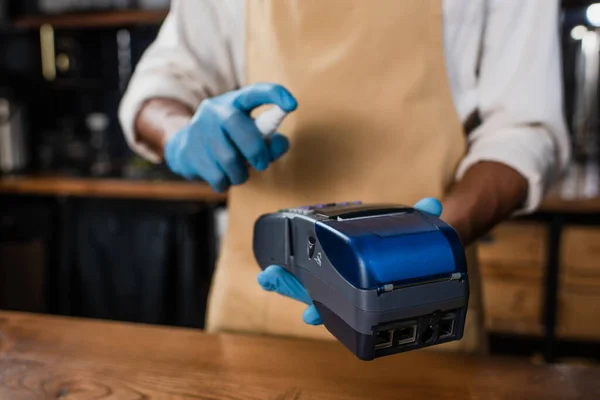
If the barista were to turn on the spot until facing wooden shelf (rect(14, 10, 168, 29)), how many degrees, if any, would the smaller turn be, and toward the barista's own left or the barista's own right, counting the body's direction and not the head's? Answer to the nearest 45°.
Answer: approximately 135° to the barista's own right

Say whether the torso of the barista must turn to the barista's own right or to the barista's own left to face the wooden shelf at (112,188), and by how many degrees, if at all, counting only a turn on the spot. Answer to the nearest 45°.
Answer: approximately 135° to the barista's own right

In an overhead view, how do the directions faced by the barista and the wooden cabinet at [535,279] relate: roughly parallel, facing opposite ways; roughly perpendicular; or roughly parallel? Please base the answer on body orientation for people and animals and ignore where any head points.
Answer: roughly parallel

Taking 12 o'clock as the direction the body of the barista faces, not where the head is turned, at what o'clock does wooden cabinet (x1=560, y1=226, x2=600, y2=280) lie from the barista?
The wooden cabinet is roughly at 7 o'clock from the barista.

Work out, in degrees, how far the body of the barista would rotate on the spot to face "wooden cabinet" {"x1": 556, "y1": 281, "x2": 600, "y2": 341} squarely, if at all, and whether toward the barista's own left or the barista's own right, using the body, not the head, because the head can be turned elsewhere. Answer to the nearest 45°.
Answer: approximately 135° to the barista's own left

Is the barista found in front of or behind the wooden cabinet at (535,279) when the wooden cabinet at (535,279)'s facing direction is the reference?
in front

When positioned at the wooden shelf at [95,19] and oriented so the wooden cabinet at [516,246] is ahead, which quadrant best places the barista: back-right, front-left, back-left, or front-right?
front-right

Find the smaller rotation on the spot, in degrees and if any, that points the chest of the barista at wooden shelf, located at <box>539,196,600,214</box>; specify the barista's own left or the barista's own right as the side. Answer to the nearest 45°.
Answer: approximately 135° to the barista's own left

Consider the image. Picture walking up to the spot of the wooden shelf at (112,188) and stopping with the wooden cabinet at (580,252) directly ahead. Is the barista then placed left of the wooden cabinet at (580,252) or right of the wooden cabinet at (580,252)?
right

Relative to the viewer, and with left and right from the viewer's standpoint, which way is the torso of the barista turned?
facing the viewer

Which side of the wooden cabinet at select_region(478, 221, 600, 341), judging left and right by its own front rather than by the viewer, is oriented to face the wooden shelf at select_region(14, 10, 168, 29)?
right

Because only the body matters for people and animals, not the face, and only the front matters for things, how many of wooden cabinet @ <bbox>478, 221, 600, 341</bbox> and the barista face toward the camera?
2

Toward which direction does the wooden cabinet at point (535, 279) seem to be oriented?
toward the camera
